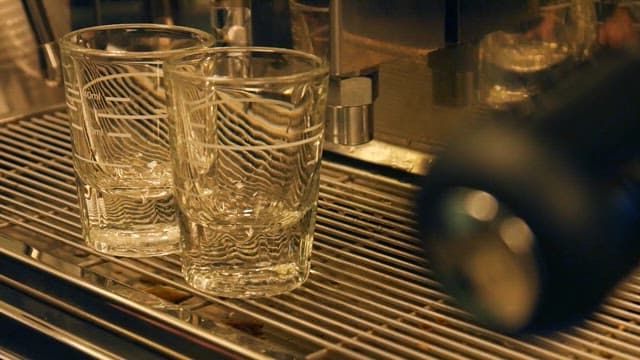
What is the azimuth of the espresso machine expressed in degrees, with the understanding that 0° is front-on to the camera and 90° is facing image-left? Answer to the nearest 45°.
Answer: approximately 45°
